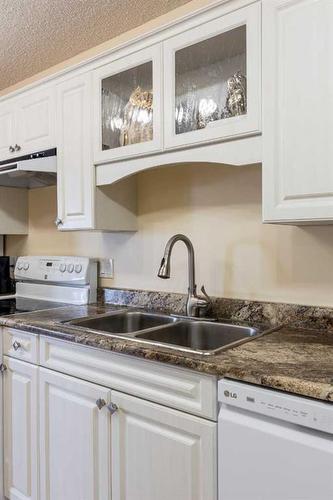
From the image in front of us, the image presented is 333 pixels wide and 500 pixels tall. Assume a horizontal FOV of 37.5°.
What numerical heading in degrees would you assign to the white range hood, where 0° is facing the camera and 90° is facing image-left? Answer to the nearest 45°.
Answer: approximately 45°

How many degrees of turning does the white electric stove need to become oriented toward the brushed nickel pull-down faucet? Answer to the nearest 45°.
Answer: approximately 90° to its left

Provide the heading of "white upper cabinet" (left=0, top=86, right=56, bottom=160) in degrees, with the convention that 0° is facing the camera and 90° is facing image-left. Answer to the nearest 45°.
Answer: approximately 45°

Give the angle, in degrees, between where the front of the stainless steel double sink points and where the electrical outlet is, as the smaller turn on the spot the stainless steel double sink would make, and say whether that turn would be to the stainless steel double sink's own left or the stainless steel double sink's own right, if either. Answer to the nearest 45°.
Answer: approximately 90° to the stainless steel double sink's own right

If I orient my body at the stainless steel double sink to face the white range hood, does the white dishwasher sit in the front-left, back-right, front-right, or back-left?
back-left

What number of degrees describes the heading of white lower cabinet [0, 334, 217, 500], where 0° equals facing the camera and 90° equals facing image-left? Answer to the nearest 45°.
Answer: approximately 45°

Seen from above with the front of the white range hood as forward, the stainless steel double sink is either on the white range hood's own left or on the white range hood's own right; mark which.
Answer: on the white range hood's own left
